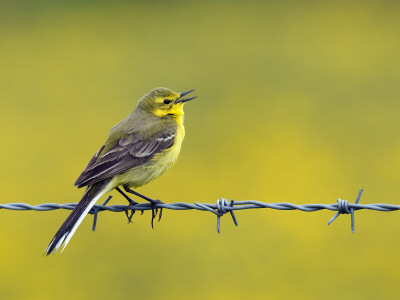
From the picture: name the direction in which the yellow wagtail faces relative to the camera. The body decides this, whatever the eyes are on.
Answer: to the viewer's right
